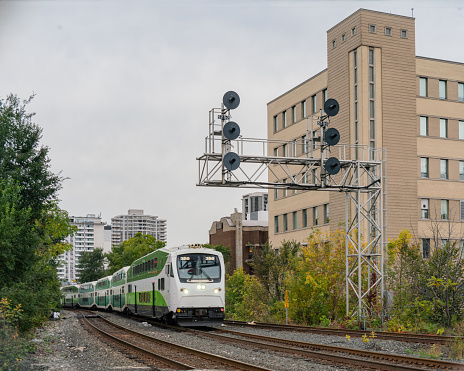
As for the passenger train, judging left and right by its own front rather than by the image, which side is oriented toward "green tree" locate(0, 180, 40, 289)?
right

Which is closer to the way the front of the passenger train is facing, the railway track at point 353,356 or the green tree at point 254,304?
the railway track

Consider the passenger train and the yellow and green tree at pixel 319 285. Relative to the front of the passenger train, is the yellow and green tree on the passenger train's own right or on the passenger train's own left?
on the passenger train's own left

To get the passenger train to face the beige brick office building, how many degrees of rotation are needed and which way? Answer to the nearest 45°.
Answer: approximately 90° to its left

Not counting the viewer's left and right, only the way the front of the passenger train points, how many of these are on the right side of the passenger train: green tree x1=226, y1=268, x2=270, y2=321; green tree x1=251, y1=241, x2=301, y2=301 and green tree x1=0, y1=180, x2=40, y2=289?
1

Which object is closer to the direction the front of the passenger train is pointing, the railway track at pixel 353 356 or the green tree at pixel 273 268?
the railway track

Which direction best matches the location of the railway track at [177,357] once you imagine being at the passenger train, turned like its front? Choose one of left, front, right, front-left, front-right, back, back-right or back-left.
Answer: front-right

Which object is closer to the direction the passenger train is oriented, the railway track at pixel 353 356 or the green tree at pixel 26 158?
the railway track

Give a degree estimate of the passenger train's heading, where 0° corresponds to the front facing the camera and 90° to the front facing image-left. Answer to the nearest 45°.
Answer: approximately 315°

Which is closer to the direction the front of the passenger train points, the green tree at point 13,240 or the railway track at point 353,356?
the railway track
